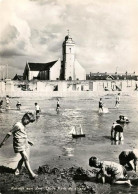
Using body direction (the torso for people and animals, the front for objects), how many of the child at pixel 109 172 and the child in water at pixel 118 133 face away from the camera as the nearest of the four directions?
1

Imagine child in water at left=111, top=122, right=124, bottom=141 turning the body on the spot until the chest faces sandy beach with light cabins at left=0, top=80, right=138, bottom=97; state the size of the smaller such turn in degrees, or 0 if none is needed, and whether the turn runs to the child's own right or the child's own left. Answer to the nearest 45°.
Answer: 0° — they already face it

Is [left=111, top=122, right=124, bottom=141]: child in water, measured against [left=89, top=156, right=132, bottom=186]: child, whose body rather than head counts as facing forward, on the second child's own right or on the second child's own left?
on the second child's own right

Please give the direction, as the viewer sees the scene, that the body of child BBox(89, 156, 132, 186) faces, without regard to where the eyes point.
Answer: to the viewer's left

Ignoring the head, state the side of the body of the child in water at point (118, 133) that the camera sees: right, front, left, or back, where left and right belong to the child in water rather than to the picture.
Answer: back

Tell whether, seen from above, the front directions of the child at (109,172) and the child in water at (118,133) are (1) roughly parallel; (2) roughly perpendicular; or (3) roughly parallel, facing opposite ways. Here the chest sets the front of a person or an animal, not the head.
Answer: roughly perpendicular

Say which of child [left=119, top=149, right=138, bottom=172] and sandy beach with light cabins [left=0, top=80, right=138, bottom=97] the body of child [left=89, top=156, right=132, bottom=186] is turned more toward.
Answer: the sandy beach with light cabins

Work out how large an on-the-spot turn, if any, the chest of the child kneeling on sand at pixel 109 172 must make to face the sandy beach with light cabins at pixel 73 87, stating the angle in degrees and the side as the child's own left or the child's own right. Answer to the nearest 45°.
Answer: approximately 90° to the child's own right
